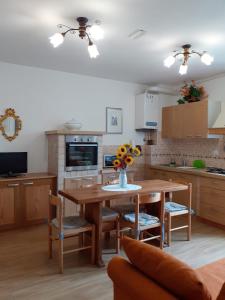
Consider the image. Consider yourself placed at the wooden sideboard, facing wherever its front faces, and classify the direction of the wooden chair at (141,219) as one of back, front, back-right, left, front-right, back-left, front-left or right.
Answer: front

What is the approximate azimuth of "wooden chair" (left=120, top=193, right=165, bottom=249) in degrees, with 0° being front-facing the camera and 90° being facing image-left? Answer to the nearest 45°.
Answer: approximately 135°

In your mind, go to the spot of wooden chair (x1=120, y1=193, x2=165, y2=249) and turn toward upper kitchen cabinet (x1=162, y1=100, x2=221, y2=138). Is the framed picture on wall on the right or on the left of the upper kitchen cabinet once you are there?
left

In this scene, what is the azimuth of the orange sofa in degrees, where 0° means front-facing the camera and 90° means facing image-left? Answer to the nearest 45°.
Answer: approximately 225°

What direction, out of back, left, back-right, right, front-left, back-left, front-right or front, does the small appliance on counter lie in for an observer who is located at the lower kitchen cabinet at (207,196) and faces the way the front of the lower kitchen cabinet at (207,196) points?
front-right

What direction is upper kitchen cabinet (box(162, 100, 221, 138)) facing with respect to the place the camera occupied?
facing the viewer and to the left of the viewer

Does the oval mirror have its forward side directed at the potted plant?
no

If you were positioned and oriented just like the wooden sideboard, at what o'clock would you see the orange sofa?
The orange sofa is roughly at 11 o'clock from the wooden sideboard.

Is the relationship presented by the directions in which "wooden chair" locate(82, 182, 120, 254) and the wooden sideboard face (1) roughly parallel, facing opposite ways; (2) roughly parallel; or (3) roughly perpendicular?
roughly parallel

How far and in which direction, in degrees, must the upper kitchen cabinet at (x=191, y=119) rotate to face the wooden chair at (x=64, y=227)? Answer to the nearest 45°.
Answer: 0° — it already faces it

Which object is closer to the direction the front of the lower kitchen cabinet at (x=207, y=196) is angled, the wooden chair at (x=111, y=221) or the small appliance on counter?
the wooden chair
